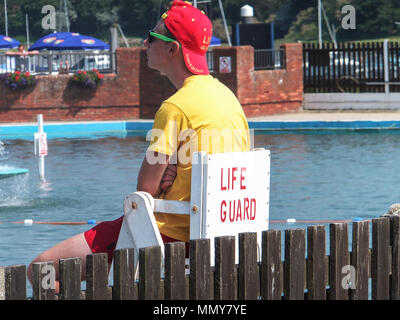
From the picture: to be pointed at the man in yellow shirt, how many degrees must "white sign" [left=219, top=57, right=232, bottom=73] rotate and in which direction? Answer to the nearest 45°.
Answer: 0° — it already faces them

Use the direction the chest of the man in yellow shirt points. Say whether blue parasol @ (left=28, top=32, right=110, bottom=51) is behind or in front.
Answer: in front

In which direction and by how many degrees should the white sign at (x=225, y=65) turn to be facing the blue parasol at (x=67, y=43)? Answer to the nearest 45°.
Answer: approximately 135° to its right

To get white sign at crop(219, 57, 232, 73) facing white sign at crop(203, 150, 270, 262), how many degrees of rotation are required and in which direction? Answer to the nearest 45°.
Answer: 0° — it already faces it

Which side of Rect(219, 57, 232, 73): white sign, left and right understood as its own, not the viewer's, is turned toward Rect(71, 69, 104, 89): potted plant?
right

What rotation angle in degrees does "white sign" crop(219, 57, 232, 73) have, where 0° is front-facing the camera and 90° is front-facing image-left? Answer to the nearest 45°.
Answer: approximately 0°

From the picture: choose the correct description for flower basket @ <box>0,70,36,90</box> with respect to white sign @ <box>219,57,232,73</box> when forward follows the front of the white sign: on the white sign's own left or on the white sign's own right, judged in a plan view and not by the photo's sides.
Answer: on the white sign's own right

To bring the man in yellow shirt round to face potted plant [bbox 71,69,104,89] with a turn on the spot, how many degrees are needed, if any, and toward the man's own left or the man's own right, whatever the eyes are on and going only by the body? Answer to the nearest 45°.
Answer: approximately 45° to the man's own right

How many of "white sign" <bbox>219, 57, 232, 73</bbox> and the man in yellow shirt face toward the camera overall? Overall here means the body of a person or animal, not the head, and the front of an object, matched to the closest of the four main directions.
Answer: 1

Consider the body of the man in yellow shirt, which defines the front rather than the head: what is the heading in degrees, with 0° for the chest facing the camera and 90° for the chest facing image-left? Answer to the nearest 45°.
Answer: approximately 135°

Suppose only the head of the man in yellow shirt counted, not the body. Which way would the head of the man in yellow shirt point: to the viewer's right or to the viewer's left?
to the viewer's left

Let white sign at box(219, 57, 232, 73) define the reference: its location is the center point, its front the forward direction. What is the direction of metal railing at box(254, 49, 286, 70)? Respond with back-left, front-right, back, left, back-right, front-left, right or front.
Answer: back-left
